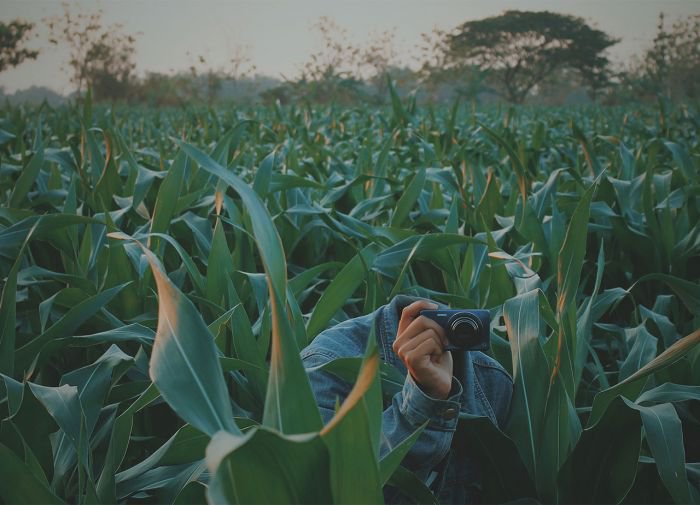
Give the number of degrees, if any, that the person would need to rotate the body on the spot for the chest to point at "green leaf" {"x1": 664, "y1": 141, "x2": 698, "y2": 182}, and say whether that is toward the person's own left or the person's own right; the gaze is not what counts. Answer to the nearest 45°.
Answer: approximately 90° to the person's own left

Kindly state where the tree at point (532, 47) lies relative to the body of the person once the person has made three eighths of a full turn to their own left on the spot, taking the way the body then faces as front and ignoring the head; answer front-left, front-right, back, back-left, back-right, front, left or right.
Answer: front

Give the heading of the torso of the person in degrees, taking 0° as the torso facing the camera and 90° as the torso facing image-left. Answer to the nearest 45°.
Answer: approximately 315°

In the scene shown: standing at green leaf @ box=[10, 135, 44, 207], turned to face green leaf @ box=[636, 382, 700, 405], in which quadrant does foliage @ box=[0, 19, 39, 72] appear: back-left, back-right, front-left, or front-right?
back-left

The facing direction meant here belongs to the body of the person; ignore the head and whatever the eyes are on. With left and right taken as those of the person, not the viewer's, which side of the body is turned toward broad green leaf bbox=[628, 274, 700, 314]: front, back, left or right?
left

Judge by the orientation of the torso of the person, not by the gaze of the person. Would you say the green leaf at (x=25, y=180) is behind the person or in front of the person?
behind

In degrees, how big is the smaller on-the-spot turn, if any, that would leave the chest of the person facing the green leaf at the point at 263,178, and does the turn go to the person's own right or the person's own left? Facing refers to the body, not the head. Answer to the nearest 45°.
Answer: approximately 180°

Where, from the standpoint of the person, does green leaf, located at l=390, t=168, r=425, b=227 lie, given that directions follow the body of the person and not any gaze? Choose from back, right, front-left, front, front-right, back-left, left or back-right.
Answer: back-left

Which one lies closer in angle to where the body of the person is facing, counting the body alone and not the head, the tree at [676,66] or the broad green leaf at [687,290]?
the broad green leaf

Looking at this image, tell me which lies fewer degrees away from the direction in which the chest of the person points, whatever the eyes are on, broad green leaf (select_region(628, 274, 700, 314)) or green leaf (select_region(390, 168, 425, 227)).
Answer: the broad green leaf
